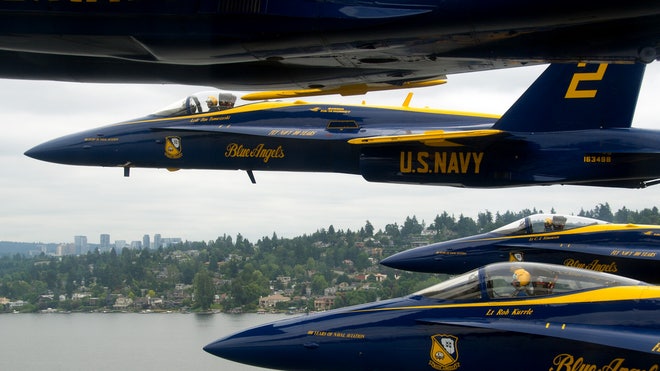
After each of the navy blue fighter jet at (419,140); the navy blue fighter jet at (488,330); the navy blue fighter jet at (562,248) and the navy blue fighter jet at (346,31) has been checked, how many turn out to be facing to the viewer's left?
4

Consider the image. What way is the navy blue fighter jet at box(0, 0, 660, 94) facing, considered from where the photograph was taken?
facing to the left of the viewer

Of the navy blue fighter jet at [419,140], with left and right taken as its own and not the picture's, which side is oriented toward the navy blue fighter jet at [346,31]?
left

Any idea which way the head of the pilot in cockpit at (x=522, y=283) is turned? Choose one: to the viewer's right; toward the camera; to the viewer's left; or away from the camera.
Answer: to the viewer's left

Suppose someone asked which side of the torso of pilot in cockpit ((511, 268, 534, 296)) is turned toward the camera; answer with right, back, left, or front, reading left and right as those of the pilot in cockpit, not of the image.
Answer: left

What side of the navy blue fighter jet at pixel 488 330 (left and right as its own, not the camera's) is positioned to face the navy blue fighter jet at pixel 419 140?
right

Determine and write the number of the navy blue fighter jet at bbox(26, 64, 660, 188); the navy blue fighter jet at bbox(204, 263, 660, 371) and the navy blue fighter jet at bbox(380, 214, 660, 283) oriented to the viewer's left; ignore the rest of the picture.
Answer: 3

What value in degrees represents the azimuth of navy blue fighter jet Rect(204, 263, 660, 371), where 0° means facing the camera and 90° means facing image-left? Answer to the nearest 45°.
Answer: approximately 90°

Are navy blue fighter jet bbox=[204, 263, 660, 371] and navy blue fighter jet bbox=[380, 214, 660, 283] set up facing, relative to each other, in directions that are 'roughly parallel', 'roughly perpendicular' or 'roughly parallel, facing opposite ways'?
roughly parallel

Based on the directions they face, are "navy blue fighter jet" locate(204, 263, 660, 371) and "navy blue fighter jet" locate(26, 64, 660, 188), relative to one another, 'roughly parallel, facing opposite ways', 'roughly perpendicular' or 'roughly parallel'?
roughly parallel

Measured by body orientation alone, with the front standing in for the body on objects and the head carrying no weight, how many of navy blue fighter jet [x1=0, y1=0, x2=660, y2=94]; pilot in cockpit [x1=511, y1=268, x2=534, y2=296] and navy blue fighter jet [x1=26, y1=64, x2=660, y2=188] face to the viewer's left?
3

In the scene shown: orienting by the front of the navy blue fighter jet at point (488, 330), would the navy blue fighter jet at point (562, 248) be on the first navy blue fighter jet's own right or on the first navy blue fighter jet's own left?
on the first navy blue fighter jet's own right

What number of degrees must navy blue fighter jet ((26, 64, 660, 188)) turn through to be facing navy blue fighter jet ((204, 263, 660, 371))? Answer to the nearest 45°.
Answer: approximately 90° to its left

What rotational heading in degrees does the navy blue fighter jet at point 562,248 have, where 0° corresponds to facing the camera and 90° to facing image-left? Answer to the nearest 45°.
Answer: approximately 90°

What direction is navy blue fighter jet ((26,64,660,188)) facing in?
to the viewer's left
